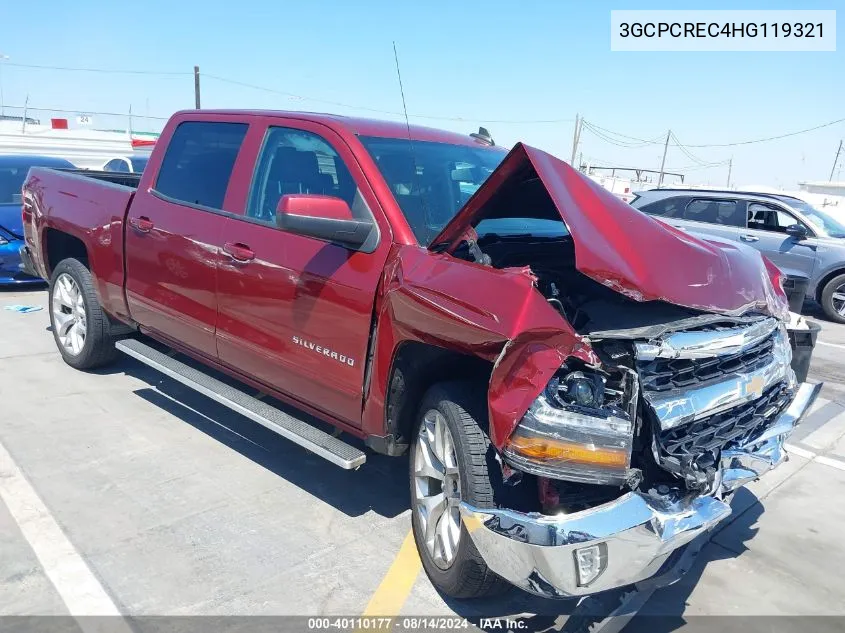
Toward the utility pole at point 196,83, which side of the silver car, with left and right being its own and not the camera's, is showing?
back

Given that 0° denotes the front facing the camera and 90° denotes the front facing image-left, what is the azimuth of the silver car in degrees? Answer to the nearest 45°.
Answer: approximately 315°

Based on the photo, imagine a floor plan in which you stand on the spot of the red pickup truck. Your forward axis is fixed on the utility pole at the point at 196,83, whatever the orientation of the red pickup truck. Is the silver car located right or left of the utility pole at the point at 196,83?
right

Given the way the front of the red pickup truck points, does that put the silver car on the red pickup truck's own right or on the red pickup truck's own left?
on the red pickup truck's own left

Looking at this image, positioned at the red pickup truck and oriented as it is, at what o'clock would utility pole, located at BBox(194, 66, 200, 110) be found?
The utility pole is roughly at 7 o'clock from the red pickup truck.

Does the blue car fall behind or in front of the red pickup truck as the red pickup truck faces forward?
behind

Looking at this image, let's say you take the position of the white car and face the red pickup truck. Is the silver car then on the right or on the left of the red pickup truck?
left
